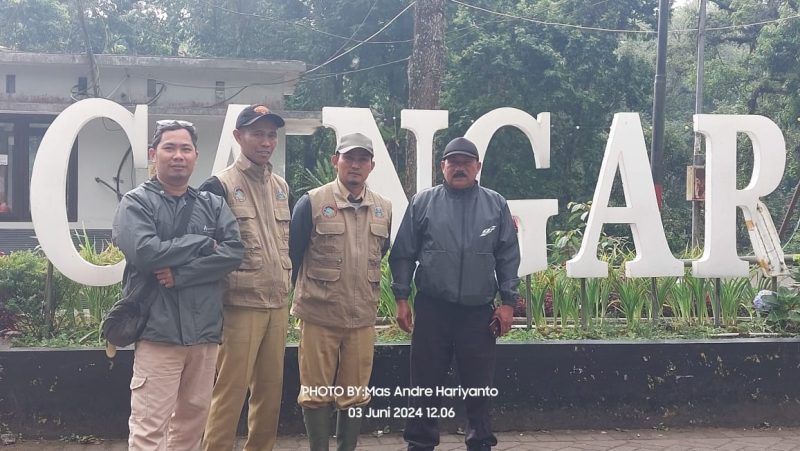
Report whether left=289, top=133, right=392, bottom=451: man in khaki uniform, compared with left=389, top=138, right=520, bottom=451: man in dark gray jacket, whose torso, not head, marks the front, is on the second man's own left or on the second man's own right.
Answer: on the second man's own right

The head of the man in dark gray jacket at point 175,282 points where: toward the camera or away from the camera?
toward the camera

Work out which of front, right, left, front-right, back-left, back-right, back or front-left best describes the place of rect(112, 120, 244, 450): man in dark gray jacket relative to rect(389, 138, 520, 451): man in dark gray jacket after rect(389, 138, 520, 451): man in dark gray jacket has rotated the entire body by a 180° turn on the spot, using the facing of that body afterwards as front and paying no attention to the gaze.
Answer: back-left

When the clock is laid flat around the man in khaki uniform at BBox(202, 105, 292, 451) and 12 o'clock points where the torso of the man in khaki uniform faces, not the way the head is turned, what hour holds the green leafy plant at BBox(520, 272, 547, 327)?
The green leafy plant is roughly at 9 o'clock from the man in khaki uniform.

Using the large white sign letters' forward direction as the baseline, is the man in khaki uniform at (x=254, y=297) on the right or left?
on its right

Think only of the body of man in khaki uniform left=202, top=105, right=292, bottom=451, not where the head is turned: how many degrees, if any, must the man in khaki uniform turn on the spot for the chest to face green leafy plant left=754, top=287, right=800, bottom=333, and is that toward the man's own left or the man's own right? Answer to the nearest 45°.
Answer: approximately 45° to the man's own left

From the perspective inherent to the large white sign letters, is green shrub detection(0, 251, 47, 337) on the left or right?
on its right

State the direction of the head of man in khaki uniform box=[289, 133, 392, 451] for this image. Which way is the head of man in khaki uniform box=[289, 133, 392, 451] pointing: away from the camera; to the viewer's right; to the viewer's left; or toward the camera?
toward the camera

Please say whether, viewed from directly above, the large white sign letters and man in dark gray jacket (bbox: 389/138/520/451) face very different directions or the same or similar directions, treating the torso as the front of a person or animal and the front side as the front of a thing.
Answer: same or similar directions

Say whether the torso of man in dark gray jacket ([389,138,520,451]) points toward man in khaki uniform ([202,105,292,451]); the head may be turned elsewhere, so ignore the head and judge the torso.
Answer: no

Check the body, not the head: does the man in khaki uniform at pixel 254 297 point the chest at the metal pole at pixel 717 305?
no

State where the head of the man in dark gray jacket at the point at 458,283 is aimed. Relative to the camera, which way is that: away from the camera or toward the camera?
toward the camera

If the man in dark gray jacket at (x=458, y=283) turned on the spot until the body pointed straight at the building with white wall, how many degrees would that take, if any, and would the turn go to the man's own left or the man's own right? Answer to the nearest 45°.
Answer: approximately 135° to the man's own right

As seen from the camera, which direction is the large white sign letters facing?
toward the camera

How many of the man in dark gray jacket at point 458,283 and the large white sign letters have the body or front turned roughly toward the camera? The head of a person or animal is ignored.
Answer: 2
